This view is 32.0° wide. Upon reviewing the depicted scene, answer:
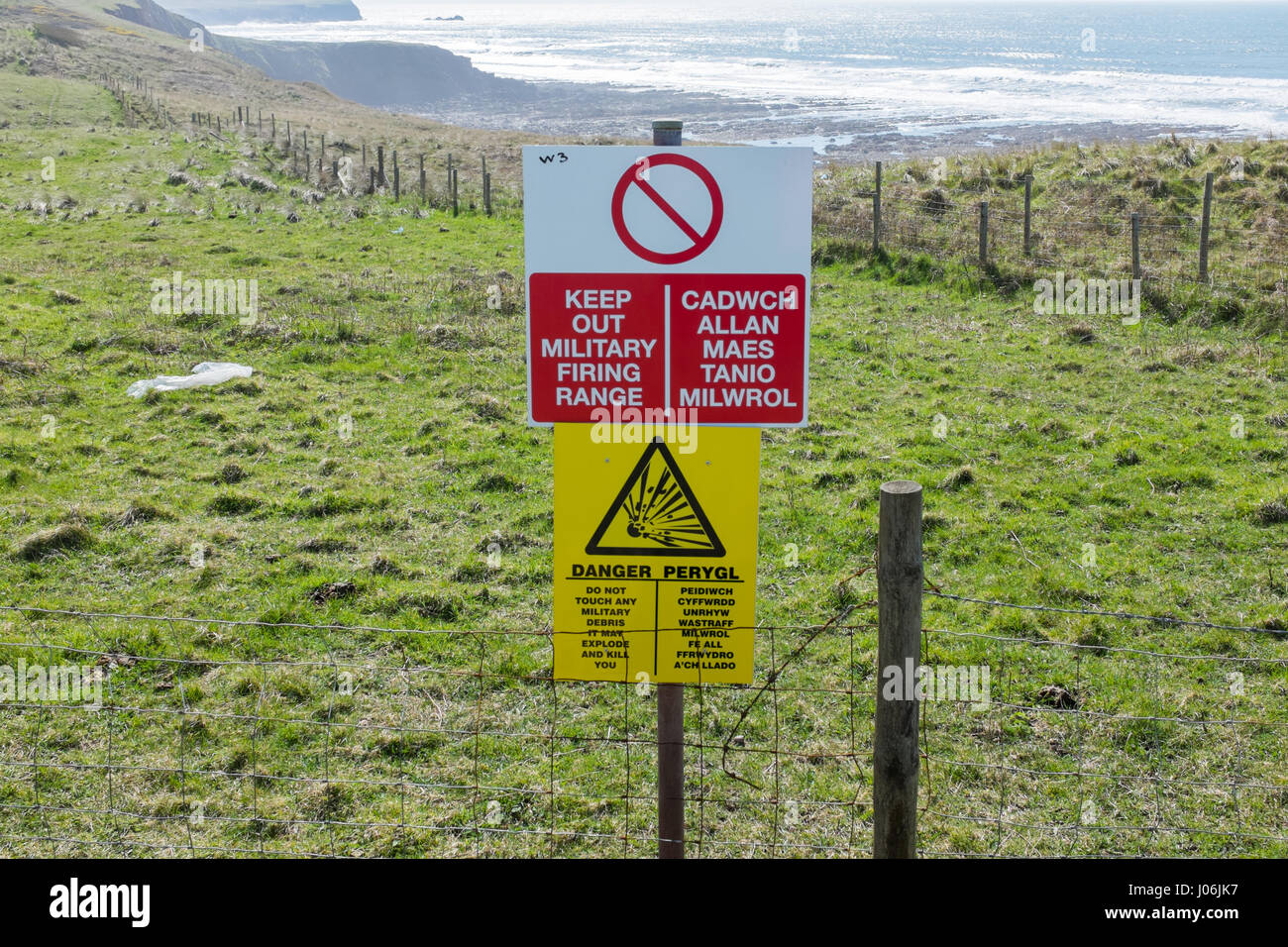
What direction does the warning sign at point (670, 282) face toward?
toward the camera

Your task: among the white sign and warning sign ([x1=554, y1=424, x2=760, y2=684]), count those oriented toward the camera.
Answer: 2

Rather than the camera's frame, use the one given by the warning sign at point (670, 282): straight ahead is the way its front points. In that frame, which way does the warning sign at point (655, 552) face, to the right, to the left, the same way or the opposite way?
the same way

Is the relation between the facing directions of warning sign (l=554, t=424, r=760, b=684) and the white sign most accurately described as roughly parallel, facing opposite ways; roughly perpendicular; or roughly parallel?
roughly parallel

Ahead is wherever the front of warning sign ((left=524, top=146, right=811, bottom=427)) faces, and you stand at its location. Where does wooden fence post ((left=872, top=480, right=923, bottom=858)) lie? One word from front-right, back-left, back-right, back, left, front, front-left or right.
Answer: front-left

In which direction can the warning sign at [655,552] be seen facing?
toward the camera

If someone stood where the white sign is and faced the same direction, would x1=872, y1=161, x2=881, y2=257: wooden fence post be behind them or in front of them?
behind

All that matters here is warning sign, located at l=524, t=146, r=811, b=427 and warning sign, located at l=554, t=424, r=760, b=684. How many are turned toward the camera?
2
